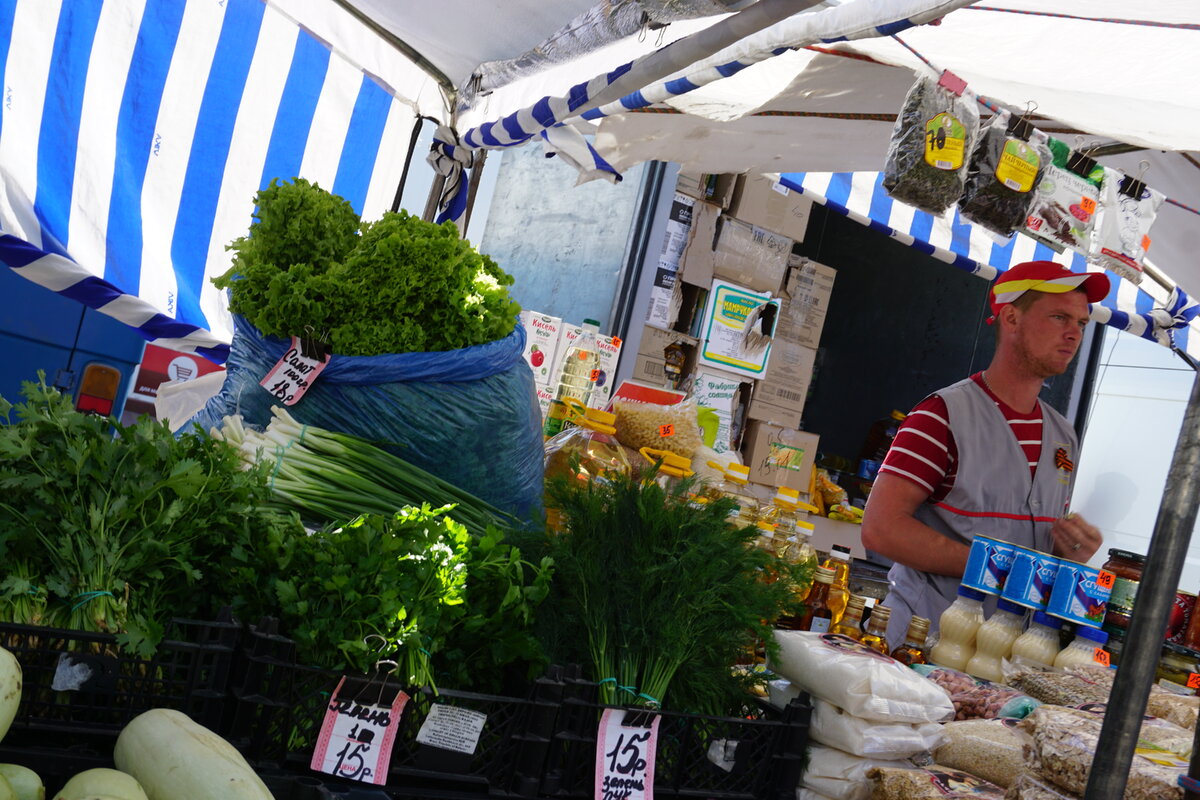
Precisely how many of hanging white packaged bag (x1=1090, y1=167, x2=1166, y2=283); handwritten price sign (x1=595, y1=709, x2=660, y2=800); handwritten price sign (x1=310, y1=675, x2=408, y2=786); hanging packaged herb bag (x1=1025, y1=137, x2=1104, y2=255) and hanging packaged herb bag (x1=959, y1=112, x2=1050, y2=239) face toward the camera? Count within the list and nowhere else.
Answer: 5

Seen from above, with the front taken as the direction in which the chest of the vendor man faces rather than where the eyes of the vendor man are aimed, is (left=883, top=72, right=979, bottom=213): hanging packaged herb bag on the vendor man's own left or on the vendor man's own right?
on the vendor man's own right

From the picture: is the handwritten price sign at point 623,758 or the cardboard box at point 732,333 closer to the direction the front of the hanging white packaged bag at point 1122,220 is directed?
the handwritten price sign

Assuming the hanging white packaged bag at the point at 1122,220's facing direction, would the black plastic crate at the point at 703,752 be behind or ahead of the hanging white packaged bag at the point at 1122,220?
ahead

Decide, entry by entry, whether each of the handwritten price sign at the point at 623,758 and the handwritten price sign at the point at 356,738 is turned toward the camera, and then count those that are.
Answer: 2

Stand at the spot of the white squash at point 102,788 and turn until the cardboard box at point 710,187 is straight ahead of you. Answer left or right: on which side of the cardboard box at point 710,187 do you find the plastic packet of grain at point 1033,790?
right

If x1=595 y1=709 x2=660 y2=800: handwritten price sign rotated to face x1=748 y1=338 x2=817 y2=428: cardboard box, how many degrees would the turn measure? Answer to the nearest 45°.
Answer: approximately 180°

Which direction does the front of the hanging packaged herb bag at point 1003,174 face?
toward the camera

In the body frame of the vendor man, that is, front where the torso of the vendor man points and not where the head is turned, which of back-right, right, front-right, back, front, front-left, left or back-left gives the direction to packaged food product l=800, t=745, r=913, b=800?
front-right

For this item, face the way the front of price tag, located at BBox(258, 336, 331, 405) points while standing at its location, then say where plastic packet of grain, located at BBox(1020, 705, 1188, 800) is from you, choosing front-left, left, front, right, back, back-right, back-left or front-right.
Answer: front-left

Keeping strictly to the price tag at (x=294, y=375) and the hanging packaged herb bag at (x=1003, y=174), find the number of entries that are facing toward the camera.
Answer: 2

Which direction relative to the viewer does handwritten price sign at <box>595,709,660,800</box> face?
toward the camera

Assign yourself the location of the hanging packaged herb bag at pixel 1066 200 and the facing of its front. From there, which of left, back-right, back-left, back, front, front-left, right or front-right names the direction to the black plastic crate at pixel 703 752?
front

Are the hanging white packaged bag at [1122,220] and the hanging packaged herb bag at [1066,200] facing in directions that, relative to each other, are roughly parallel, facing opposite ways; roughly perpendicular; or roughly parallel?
roughly parallel
